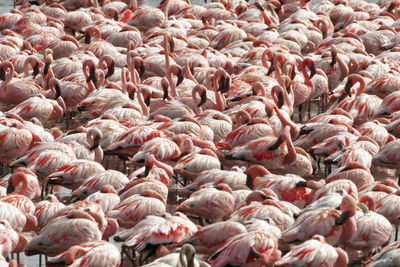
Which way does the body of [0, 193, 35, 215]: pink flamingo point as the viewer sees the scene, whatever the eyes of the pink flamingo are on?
to the viewer's right

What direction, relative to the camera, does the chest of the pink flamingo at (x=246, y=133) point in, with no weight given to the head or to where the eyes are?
to the viewer's right

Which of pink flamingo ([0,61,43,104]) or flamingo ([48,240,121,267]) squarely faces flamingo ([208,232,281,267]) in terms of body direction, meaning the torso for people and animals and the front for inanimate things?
flamingo ([48,240,121,267])

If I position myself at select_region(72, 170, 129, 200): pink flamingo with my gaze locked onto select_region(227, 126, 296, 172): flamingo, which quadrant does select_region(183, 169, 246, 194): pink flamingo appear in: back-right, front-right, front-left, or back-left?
front-right

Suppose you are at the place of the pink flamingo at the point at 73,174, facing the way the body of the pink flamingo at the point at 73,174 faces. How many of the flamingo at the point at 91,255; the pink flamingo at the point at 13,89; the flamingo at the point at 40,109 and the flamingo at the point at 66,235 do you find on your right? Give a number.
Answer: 2

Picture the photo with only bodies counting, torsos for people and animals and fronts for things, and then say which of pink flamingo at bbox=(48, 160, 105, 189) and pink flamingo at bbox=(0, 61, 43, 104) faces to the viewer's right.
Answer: pink flamingo at bbox=(48, 160, 105, 189)

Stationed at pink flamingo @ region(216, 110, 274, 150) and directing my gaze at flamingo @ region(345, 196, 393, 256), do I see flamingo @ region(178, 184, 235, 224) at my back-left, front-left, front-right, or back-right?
front-right

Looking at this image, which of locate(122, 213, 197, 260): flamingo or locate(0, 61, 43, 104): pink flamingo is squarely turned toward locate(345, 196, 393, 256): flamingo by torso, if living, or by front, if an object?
locate(122, 213, 197, 260): flamingo
